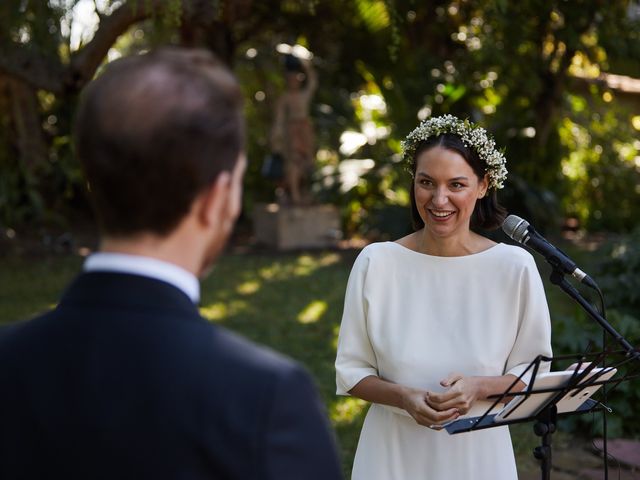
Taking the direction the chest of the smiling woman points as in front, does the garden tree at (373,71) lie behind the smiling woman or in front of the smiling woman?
behind

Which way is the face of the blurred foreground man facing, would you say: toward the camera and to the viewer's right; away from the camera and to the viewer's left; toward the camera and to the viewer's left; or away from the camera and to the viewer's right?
away from the camera and to the viewer's right

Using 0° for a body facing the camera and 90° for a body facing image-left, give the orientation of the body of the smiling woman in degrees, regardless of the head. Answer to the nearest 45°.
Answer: approximately 0°

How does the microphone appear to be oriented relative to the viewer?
to the viewer's left

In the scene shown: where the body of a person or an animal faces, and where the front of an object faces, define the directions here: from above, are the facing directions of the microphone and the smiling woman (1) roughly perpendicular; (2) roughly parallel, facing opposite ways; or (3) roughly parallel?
roughly perpendicular

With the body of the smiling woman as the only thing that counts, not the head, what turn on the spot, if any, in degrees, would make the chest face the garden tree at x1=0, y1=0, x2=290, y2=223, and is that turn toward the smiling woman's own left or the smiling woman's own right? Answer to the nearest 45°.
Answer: approximately 135° to the smiling woman's own right

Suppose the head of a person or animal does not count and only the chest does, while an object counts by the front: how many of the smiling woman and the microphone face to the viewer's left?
1
